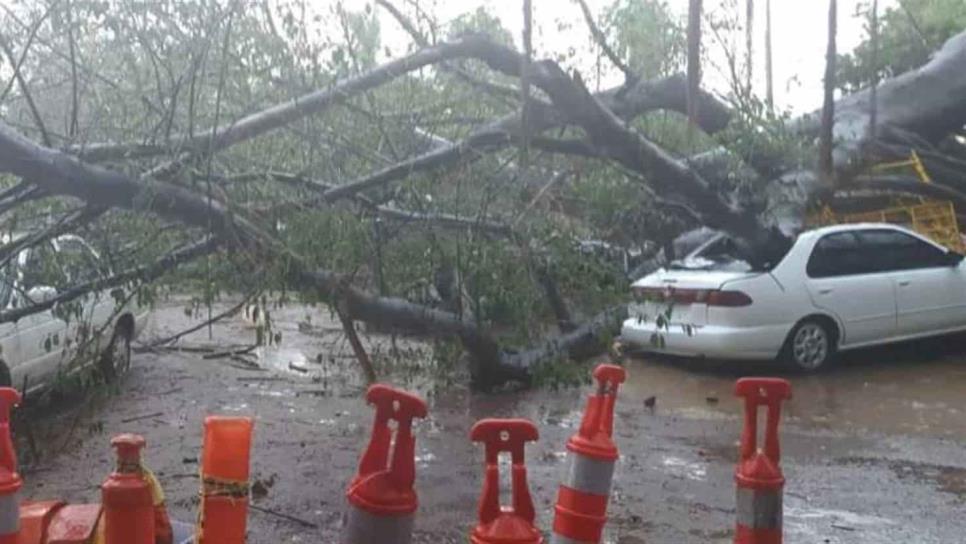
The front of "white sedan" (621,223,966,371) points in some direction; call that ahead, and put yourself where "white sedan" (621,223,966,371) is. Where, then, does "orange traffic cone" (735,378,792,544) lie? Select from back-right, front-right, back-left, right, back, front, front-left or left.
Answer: back-right

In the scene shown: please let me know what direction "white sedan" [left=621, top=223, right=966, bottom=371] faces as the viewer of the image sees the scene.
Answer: facing away from the viewer and to the right of the viewer

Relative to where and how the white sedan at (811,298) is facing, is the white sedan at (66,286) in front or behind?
behind

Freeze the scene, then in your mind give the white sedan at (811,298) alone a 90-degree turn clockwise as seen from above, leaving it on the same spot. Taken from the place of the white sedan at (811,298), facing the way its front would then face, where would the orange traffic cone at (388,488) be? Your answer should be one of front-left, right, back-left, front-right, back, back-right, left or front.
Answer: front-right

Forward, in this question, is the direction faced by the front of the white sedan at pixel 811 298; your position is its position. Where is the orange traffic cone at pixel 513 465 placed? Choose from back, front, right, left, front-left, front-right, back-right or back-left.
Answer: back-right

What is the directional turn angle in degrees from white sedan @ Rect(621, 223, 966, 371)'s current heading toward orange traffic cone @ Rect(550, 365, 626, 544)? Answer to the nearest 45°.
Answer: approximately 135° to its right

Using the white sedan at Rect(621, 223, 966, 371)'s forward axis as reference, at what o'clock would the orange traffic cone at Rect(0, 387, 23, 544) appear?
The orange traffic cone is roughly at 5 o'clock from the white sedan.
